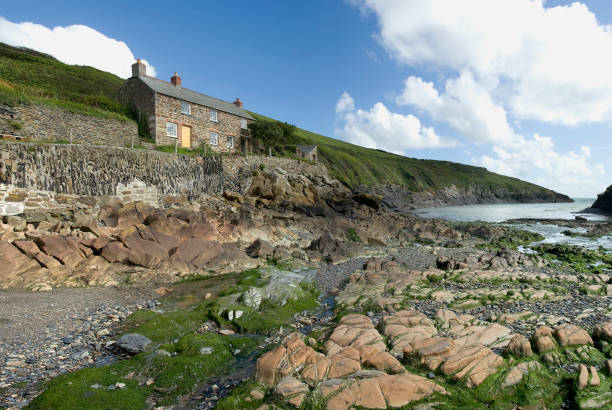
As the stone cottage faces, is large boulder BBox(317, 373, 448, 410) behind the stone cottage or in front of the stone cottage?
in front

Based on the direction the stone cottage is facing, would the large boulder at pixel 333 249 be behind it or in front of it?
in front

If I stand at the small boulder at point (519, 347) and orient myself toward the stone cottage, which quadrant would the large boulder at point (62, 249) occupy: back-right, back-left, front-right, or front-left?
front-left

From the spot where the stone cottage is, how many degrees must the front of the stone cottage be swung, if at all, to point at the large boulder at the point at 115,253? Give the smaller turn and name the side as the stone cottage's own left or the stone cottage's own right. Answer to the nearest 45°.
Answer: approximately 45° to the stone cottage's own right

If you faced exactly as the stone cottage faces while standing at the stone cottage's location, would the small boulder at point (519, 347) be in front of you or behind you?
in front

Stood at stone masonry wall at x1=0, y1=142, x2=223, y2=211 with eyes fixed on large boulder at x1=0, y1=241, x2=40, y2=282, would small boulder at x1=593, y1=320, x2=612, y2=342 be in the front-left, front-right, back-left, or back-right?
front-left

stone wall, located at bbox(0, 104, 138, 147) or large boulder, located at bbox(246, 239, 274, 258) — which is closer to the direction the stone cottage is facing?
the large boulder

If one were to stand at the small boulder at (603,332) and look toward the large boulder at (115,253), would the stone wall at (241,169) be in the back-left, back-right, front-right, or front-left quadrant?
front-right

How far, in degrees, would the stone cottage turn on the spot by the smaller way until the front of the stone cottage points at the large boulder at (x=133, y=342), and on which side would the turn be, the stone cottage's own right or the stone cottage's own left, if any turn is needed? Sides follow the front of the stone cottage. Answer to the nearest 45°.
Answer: approximately 45° to the stone cottage's own right

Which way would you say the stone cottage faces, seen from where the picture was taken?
facing the viewer and to the right of the viewer

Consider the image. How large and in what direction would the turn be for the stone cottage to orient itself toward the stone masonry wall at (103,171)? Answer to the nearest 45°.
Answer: approximately 45° to its right

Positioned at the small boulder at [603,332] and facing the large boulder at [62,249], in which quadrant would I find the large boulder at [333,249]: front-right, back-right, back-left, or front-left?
front-right

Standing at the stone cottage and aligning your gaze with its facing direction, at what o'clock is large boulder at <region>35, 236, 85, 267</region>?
The large boulder is roughly at 2 o'clock from the stone cottage.

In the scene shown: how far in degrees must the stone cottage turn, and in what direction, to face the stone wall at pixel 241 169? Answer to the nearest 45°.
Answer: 0° — it already faces it
